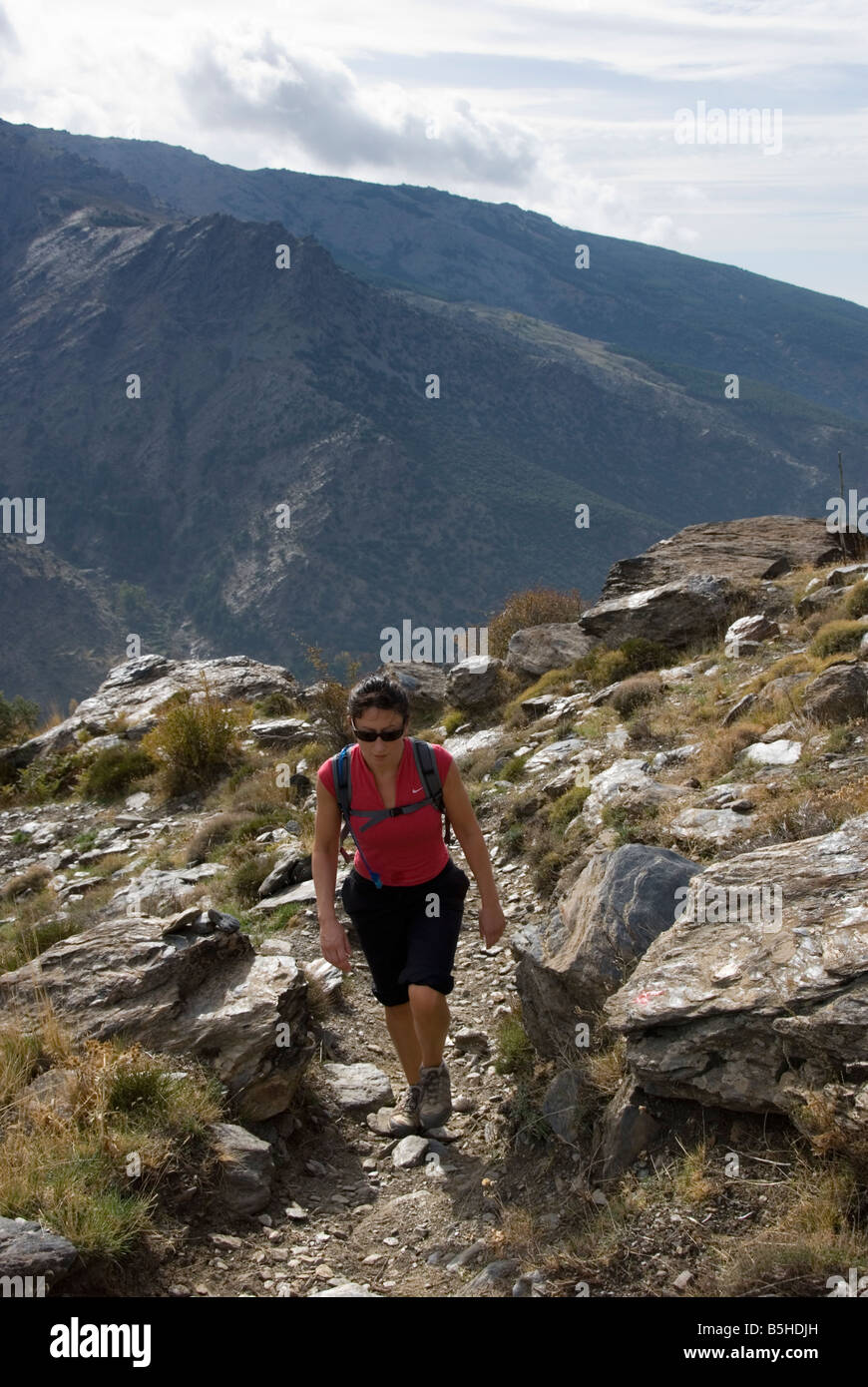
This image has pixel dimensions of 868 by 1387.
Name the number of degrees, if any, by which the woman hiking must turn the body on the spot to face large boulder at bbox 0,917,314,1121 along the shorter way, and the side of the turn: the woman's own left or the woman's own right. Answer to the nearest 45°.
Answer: approximately 135° to the woman's own right

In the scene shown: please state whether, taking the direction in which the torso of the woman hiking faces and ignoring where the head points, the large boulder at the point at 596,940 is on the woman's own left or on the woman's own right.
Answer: on the woman's own left

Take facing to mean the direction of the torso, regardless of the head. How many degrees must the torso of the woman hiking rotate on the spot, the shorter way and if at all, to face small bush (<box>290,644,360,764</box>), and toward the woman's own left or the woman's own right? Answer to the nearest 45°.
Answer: approximately 180°

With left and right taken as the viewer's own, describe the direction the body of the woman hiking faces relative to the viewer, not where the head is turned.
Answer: facing the viewer

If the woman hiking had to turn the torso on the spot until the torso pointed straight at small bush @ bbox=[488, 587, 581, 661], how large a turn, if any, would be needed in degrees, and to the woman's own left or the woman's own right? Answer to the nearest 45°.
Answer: approximately 180°

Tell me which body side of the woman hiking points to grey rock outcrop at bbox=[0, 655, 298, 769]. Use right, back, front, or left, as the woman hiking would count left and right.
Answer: back

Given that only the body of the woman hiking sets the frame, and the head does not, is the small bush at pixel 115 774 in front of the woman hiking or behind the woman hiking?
behind

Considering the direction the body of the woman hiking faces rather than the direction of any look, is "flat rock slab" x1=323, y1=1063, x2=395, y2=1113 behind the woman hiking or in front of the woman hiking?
behind

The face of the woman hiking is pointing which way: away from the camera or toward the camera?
toward the camera

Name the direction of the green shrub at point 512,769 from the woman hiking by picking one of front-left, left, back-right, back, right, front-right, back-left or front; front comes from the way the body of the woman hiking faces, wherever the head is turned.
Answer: back

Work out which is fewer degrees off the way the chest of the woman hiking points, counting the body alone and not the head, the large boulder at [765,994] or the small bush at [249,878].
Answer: the large boulder

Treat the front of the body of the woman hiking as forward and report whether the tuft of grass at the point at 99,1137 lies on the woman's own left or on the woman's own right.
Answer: on the woman's own right

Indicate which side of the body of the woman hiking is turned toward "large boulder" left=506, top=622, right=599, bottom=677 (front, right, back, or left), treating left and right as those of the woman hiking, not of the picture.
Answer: back

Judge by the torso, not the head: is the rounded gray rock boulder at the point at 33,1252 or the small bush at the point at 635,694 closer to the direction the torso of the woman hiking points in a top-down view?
the rounded gray rock boulder
